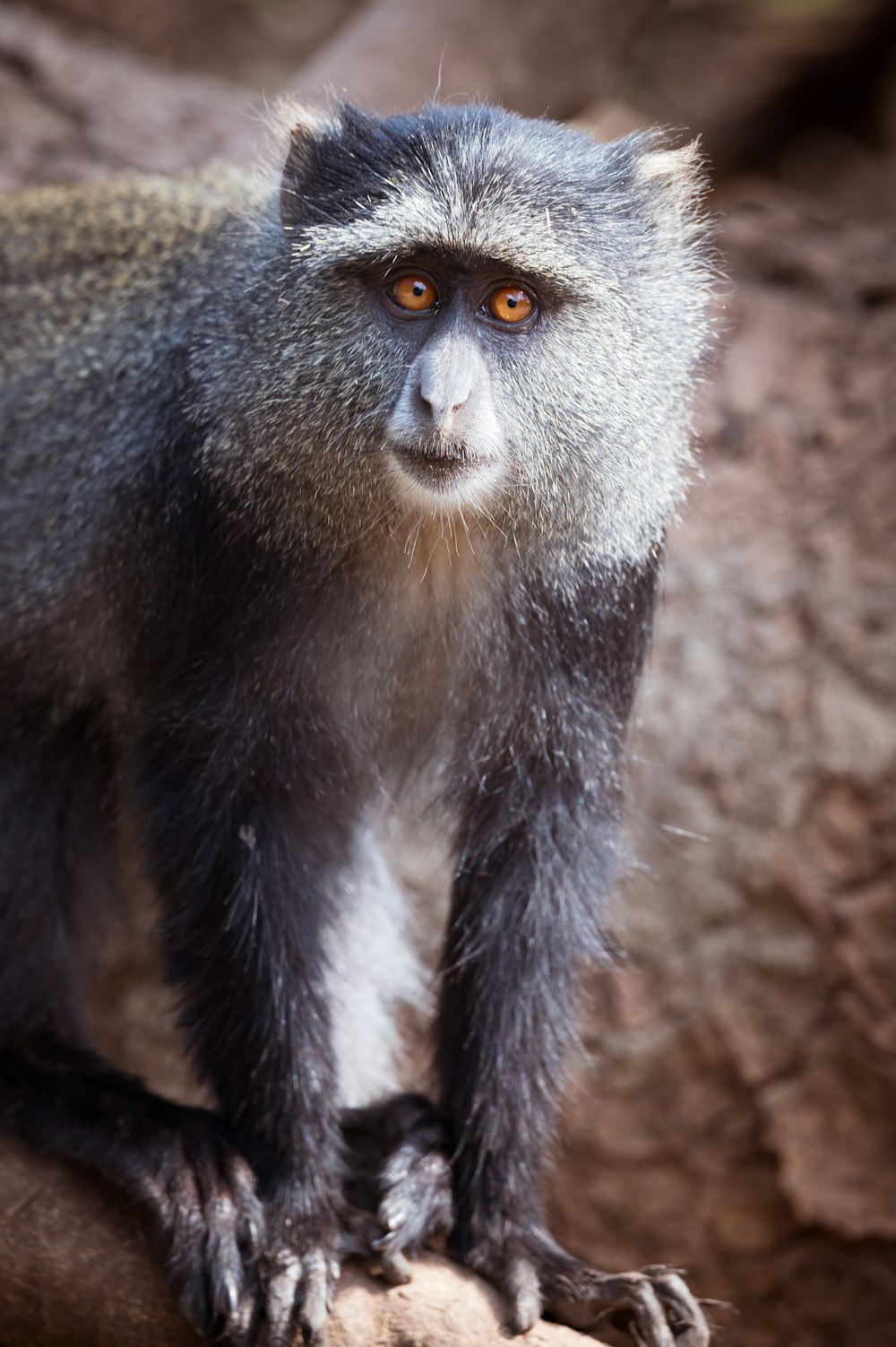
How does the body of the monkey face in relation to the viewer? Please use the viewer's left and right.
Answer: facing the viewer and to the right of the viewer
